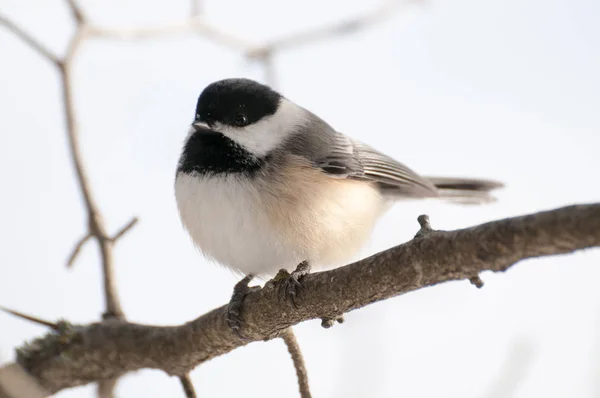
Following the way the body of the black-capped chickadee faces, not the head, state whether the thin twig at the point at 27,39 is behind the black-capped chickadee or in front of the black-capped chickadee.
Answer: in front

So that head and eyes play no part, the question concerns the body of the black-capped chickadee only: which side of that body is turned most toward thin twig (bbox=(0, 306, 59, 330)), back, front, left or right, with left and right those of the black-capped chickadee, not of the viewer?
front

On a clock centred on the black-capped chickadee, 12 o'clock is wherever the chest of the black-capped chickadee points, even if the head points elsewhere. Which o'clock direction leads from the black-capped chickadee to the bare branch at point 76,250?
The bare branch is roughly at 1 o'clock from the black-capped chickadee.

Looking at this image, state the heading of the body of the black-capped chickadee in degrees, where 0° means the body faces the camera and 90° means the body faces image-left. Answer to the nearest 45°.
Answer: approximately 45°
